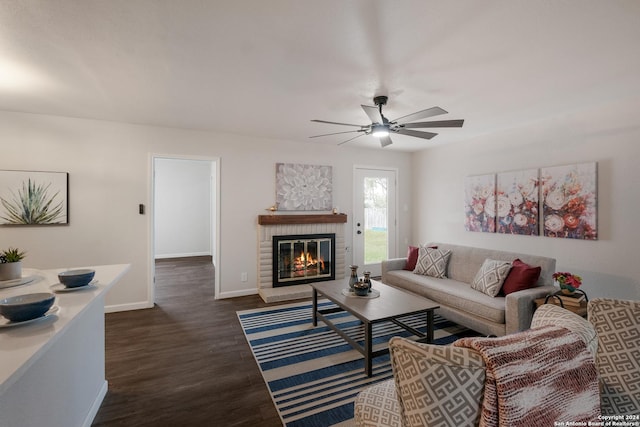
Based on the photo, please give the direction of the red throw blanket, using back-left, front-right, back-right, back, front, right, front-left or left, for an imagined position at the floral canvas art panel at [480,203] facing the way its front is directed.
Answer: front-left

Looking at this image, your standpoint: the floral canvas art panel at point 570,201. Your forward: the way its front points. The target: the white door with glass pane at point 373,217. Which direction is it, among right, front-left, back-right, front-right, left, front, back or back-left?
front-right

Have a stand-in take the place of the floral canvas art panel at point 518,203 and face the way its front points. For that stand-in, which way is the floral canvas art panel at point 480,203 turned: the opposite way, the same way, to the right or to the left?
the same way

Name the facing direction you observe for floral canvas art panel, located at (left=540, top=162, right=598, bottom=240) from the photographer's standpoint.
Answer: facing the viewer and to the left of the viewer

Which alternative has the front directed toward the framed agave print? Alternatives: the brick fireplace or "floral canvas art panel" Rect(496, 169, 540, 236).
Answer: the floral canvas art panel

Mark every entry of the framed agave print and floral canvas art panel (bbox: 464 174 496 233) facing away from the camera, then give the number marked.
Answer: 0

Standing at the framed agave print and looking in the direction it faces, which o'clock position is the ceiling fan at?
The ceiling fan is roughly at 11 o'clock from the framed agave print.

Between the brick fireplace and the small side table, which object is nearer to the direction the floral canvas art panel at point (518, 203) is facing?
the brick fireplace

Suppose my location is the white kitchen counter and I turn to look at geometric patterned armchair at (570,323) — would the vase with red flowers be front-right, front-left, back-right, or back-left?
front-left

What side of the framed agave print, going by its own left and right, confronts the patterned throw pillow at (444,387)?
front

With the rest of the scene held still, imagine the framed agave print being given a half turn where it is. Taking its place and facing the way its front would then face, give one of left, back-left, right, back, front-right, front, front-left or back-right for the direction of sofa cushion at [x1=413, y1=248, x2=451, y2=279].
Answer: back-right

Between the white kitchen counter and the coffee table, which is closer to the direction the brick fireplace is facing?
the coffee table

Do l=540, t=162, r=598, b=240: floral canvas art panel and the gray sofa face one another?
no

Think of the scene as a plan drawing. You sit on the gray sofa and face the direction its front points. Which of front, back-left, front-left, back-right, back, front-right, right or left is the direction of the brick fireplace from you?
front-right

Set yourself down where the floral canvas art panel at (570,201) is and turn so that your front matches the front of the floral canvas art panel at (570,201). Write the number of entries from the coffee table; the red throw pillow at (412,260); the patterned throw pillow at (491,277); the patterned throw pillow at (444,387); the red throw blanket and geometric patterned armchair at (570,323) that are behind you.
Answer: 0

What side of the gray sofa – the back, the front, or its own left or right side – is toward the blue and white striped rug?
front

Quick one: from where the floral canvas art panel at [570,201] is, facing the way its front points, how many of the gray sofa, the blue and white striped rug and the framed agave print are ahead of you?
3

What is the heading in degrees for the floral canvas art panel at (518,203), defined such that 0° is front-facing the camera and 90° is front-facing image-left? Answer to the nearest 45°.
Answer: approximately 45°
